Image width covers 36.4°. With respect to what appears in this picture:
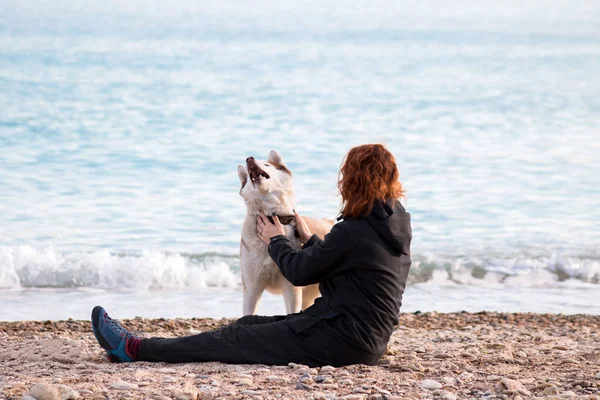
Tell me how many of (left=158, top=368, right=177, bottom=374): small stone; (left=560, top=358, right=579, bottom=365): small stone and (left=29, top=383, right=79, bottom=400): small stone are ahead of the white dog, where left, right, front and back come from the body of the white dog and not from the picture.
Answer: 2

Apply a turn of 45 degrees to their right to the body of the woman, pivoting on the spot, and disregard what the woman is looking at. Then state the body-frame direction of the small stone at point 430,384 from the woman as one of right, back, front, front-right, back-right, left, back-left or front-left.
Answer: back

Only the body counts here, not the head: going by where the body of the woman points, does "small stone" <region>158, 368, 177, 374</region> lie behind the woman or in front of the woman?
in front

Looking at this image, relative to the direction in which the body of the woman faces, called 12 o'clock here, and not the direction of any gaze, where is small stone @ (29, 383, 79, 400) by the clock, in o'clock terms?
The small stone is roughly at 11 o'clock from the woman.

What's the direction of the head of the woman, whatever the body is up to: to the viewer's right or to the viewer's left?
to the viewer's left

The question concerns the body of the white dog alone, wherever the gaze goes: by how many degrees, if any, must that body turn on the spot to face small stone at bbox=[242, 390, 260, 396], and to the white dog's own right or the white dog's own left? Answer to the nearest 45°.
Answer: approximately 45° to the white dog's own left

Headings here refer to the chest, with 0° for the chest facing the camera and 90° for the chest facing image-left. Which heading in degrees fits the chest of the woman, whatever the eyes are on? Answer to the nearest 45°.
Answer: approximately 90°

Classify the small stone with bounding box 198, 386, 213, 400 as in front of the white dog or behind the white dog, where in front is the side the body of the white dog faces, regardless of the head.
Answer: in front

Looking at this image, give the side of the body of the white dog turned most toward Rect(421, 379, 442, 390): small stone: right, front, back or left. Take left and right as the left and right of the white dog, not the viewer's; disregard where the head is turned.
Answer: left

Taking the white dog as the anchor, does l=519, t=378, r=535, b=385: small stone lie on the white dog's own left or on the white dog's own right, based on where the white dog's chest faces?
on the white dog's own left

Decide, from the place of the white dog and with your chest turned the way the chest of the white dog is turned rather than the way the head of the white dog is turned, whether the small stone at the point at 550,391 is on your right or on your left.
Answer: on your left

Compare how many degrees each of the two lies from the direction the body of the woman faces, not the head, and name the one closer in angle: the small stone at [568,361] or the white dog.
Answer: the white dog

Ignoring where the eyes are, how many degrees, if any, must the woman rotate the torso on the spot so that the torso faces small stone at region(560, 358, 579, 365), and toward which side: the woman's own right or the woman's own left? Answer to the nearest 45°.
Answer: approximately 180°
